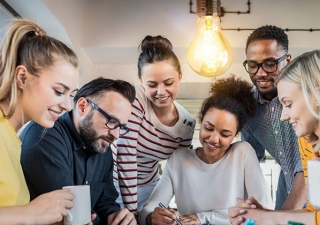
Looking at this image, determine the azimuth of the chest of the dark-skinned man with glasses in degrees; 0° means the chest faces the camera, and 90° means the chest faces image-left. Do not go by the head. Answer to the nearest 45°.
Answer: approximately 45°

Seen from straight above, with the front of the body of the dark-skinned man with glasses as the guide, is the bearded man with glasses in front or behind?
in front

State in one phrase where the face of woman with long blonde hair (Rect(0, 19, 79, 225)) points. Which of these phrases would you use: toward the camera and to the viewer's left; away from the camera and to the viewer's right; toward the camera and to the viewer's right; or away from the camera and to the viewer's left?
toward the camera and to the viewer's right

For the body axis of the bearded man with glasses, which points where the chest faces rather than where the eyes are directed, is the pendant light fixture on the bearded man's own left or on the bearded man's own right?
on the bearded man's own left

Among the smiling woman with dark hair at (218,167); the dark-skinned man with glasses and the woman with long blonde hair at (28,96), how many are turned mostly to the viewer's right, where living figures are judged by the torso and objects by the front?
1

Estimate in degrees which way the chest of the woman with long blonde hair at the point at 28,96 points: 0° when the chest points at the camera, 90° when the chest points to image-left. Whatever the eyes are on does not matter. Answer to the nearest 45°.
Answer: approximately 270°

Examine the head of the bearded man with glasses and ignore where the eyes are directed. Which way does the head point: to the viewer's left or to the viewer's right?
to the viewer's right

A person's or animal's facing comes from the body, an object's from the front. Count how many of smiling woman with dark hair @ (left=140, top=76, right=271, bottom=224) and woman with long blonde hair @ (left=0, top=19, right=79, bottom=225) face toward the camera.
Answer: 1

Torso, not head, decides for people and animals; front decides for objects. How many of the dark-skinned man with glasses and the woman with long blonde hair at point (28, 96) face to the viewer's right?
1

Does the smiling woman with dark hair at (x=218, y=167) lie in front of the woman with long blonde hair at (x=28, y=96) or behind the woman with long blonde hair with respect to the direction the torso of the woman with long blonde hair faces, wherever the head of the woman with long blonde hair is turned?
in front

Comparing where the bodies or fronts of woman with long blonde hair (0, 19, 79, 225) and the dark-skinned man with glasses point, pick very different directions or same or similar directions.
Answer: very different directions

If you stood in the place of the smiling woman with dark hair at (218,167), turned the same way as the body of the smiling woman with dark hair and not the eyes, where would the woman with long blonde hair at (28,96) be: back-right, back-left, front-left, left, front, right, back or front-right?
front-right

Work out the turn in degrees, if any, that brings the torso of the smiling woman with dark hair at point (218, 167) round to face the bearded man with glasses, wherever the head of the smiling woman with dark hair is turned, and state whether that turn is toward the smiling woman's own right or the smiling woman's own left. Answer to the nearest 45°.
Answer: approximately 45° to the smiling woman's own right
